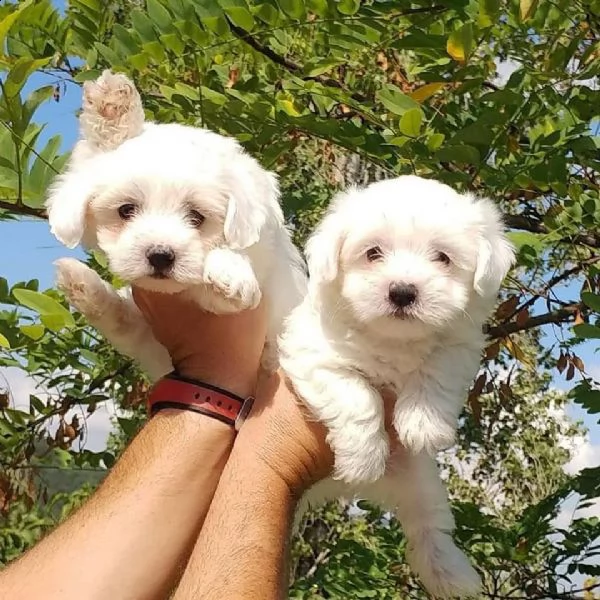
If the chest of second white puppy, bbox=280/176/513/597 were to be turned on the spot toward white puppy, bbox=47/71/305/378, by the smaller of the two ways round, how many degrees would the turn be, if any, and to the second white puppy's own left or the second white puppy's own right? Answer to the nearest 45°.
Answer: approximately 90° to the second white puppy's own right

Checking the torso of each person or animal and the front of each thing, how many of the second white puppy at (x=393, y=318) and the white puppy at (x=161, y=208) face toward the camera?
2

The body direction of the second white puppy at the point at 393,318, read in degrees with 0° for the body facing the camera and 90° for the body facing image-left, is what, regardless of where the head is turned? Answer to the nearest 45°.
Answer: approximately 0°

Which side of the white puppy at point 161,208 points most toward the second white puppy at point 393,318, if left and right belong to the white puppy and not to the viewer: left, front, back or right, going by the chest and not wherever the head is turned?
left

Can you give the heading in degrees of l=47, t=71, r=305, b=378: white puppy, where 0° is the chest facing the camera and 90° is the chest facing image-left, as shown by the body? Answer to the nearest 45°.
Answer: approximately 0°
